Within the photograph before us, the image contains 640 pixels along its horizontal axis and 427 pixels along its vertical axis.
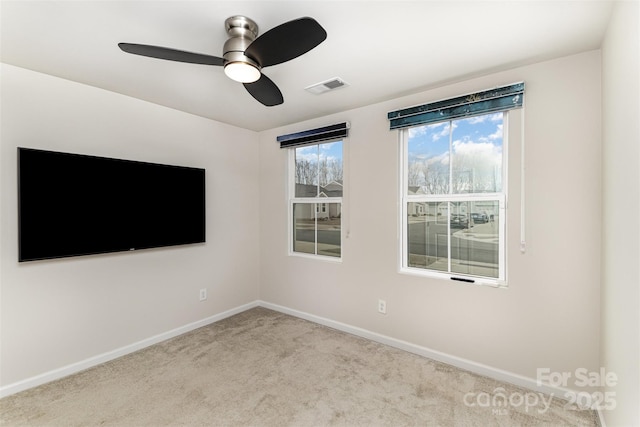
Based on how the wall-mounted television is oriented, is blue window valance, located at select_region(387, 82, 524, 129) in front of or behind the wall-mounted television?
in front

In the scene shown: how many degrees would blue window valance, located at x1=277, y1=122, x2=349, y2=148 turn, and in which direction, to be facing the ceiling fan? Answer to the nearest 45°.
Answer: approximately 45° to its left

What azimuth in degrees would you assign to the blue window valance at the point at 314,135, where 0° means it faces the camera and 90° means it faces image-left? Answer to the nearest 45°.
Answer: approximately 45°

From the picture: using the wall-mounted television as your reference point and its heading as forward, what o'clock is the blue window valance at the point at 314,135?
The blue window valance is roughly at 11 o'clock from the wall-mounted television.

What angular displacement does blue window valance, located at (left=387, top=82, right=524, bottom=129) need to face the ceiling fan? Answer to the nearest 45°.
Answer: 0° — it already faces it

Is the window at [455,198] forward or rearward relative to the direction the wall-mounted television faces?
forward

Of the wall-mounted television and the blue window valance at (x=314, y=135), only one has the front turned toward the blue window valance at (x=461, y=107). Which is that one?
the wall-mounted television

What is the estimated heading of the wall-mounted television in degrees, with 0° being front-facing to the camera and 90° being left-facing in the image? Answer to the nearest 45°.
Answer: approximately 315°

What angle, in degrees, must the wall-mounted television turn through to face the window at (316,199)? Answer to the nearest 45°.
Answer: approximately 45° to its left

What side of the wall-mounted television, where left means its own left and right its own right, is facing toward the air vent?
front

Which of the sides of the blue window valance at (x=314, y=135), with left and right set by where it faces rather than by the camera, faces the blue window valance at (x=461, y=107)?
left

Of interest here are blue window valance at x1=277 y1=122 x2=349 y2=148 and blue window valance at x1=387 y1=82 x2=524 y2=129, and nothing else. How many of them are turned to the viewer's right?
0

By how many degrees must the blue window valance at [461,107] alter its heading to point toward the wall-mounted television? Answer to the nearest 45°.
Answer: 0° — it already faces it

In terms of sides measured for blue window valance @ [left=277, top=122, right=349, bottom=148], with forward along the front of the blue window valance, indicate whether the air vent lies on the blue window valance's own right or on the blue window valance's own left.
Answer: on the blue window valance's own left
